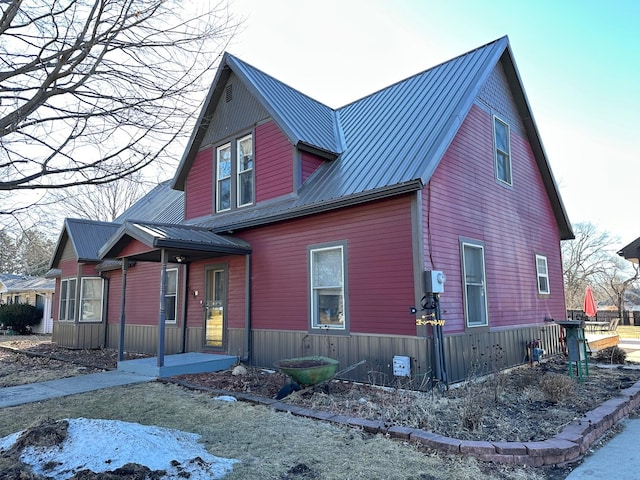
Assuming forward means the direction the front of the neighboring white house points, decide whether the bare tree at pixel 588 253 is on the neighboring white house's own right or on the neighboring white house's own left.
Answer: on the neighboring white house's own left

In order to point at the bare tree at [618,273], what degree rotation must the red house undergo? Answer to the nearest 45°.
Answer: approximately 180°

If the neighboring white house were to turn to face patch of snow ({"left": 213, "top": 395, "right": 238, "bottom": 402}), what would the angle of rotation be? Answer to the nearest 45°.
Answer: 0° — it already faces it

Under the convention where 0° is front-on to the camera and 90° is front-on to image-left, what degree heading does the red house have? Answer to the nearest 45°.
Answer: approximately 45°

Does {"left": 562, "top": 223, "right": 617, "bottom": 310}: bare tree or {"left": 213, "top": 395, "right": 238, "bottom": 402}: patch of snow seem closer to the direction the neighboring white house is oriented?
the patch of snow

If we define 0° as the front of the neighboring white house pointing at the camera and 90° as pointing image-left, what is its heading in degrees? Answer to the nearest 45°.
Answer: approximately 0°

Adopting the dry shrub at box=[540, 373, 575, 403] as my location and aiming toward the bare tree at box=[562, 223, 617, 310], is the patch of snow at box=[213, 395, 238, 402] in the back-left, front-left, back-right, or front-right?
back-left

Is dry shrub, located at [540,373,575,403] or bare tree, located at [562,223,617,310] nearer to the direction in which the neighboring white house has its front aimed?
the dry shrub

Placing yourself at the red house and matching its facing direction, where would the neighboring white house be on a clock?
The neighboring white house is roughly at 3 o'clock from the red house.

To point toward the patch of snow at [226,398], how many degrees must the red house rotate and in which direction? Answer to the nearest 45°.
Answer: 0° — it already faces it
